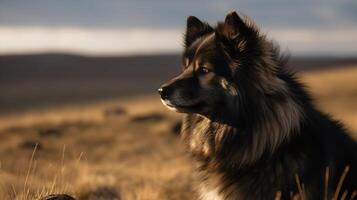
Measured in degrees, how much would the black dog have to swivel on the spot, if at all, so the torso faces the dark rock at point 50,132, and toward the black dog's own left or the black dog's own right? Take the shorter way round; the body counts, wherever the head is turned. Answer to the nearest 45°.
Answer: approximately 45° to the black dog's own right

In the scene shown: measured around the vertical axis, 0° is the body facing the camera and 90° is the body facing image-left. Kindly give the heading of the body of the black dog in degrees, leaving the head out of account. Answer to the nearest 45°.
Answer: approximately 90°

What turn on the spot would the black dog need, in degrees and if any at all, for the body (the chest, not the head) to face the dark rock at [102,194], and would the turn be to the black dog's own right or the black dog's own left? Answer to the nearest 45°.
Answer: approximately 45° to the black dog's own right

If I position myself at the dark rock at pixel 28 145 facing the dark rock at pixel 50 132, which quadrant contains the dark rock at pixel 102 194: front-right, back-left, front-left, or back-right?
back-right
